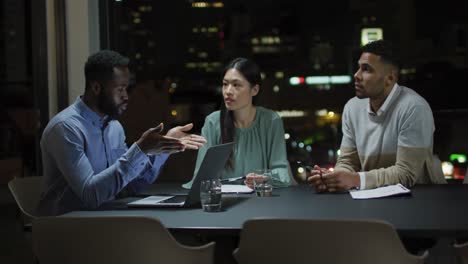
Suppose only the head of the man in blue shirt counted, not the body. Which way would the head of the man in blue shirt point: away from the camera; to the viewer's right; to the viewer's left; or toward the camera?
to the viewer's right

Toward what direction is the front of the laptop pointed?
to the viewer's left

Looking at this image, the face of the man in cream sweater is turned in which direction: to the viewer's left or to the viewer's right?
to the viewer's left

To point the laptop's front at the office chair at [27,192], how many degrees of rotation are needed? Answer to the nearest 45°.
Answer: approximately 45° to its right

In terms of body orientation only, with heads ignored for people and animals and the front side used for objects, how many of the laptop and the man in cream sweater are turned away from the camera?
0

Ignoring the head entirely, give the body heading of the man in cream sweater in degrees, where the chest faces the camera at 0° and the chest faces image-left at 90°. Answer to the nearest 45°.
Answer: approximately 45°

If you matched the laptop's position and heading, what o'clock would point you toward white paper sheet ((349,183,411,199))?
The white paper sheet is roughly at 6 o'clock from the laptop.
